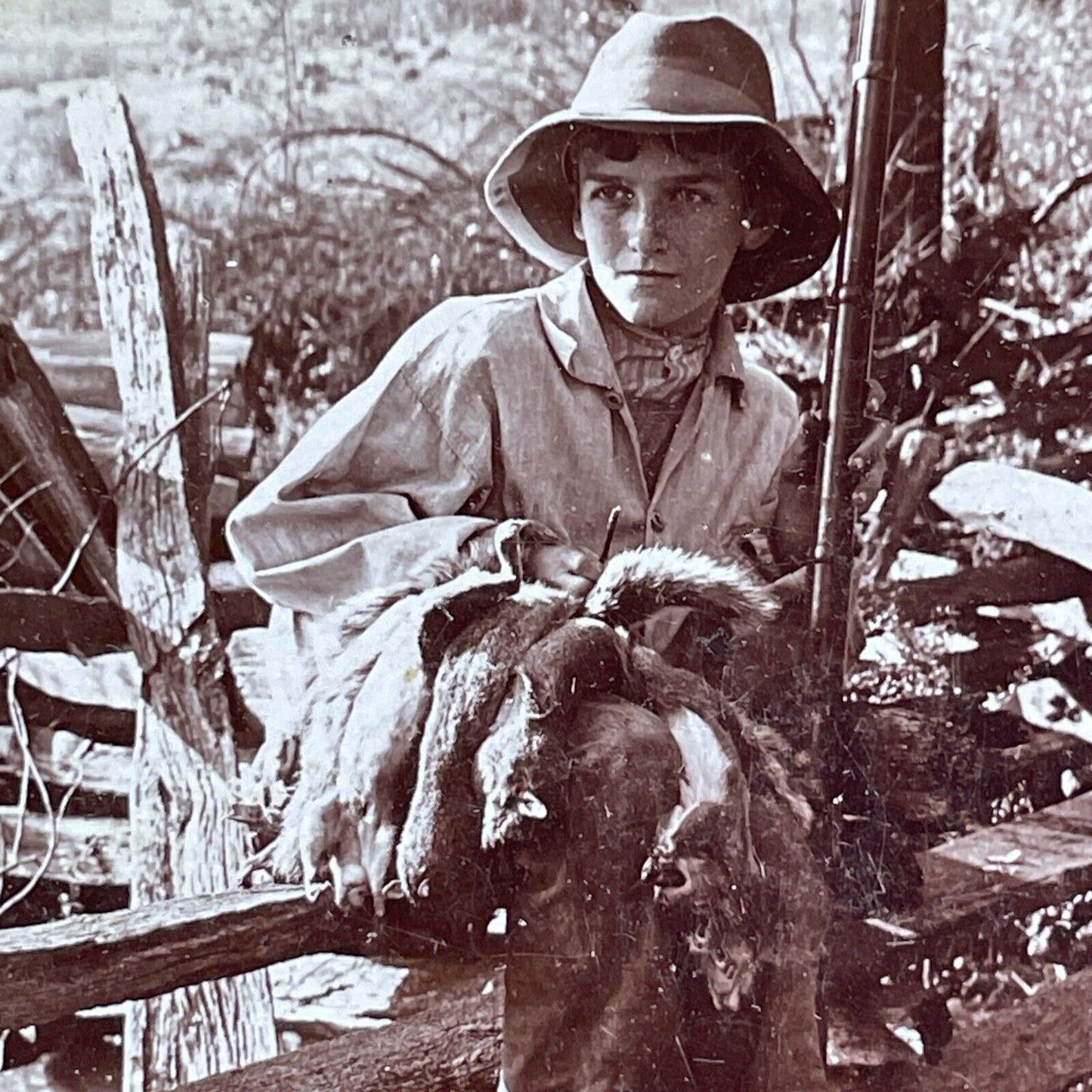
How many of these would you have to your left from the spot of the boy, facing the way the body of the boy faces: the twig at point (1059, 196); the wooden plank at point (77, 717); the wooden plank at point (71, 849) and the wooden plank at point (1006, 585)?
2

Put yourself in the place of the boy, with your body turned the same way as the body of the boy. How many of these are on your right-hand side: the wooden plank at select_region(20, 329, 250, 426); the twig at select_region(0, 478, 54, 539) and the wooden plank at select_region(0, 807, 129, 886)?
3

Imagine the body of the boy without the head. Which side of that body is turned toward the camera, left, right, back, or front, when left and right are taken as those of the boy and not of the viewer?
front

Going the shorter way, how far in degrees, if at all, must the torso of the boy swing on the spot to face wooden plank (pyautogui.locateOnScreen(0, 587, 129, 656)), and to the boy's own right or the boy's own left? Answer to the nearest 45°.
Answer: approximately 90° to the boy's own right

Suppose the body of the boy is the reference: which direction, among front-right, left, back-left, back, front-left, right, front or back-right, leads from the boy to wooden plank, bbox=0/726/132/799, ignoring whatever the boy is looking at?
right

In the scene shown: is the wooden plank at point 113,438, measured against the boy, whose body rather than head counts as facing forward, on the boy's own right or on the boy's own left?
on the boy's own right

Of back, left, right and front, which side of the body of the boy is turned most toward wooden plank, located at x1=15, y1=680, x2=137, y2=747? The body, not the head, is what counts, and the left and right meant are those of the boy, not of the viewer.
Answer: right

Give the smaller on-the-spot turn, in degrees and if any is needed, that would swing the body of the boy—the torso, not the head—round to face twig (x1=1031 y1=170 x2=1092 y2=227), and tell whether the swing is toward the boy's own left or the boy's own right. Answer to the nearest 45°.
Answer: approximately 90° to the boy's own left

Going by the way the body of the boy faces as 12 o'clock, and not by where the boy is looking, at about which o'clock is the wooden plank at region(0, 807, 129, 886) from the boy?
The wooden plank is roughly at 3 o'clock from the boy.

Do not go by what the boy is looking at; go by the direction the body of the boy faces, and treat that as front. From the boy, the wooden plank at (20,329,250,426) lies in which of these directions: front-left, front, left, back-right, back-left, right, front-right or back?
right

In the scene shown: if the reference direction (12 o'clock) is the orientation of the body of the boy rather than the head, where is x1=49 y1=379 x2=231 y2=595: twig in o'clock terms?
The twig is roughly at 3 o'clock from the boy.

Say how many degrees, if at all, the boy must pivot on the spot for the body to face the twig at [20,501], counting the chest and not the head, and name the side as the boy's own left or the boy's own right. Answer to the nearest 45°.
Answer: approximately 90° to the boy's own right

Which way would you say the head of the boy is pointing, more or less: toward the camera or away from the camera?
toward the camera

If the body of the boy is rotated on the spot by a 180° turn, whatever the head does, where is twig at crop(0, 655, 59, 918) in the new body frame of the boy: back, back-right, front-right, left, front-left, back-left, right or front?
left
